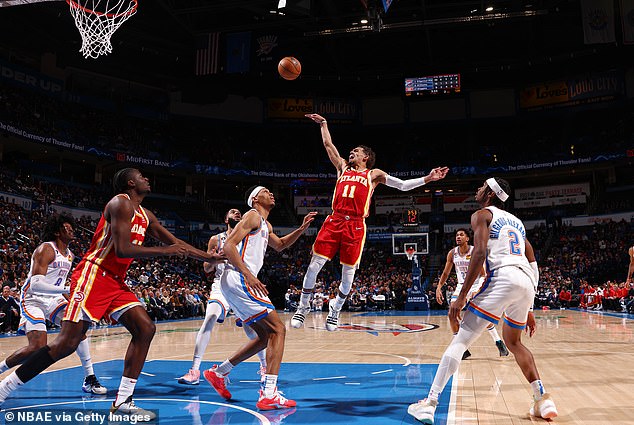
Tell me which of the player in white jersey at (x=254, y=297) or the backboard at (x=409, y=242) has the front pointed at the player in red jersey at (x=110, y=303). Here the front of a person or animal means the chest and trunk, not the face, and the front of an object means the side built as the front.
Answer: the backboard

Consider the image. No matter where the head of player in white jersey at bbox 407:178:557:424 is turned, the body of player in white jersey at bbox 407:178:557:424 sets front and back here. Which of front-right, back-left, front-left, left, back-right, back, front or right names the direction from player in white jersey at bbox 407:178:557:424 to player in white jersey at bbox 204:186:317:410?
front-left

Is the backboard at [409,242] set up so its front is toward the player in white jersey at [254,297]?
yes

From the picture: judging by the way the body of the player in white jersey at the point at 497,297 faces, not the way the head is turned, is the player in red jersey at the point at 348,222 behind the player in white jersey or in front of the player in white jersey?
in front

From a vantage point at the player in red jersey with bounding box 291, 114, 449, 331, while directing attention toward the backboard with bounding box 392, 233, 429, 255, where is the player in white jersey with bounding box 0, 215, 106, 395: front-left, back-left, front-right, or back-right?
back-left

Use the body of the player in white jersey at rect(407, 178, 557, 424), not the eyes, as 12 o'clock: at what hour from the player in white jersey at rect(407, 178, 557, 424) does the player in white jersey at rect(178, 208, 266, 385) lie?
the player in white jersey at rect(178, 208, 266, 385) is roughly at 11 o'clock from the player in white jersey at rect(407, 178, 557, 424).

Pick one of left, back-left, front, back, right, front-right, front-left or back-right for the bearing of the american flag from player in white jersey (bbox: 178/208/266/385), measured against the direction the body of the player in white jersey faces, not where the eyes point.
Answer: back-left

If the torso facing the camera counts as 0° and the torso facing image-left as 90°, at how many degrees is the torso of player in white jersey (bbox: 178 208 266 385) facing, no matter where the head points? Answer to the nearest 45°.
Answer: approximately 315°

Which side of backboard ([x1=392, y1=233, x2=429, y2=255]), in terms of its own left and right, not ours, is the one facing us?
front

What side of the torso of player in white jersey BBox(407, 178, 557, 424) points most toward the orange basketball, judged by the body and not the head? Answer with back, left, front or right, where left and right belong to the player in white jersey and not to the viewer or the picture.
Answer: front

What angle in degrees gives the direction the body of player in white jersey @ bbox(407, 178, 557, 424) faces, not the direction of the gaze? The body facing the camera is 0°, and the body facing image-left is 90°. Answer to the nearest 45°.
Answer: approximately 135°

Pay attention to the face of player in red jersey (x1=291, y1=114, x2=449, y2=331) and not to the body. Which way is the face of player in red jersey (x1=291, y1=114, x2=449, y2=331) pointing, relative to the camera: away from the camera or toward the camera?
toward the camera

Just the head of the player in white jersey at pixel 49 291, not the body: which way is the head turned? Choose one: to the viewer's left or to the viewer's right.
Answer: to the viewer's right

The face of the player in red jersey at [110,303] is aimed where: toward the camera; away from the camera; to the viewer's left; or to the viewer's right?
to the viewer's right

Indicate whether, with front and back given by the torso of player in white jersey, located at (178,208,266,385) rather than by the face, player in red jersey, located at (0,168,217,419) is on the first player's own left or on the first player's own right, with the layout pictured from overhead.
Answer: on the first player's own right

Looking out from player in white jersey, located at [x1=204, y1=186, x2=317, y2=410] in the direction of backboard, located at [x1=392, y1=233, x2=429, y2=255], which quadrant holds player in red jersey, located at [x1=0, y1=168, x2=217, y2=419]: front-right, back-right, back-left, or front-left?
back-left

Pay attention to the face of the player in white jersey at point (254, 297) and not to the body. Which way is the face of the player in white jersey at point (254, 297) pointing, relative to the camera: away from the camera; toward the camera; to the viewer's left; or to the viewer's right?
to the viewer's right
